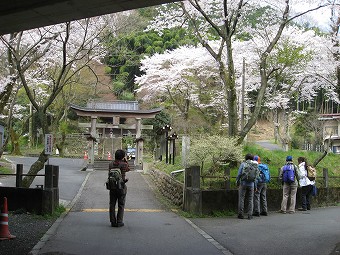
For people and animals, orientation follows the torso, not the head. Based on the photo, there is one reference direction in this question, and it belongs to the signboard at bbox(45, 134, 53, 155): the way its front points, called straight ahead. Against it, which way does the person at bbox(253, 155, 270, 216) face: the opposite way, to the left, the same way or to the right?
the opposite way

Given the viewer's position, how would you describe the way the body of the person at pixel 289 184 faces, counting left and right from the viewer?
facing away from the viewer

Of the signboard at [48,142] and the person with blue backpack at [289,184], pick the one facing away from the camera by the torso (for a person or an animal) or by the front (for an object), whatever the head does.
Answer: the person with blue backpack

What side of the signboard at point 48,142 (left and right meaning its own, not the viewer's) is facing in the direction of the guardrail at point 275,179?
left

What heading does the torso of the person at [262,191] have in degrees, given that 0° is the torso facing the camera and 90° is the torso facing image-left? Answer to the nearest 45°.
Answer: approximately 135°

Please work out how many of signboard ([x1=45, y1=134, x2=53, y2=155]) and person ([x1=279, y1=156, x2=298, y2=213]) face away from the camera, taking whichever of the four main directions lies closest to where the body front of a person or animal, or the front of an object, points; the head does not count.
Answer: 1

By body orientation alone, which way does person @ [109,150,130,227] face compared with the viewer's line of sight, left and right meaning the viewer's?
facing away from the viewer and to the right of the viewer

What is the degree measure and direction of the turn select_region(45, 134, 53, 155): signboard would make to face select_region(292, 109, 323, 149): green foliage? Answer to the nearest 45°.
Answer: approximately 135° to its left

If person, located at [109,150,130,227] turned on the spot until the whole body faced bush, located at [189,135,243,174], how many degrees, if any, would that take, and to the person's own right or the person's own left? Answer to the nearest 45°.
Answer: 0° — they already face it
